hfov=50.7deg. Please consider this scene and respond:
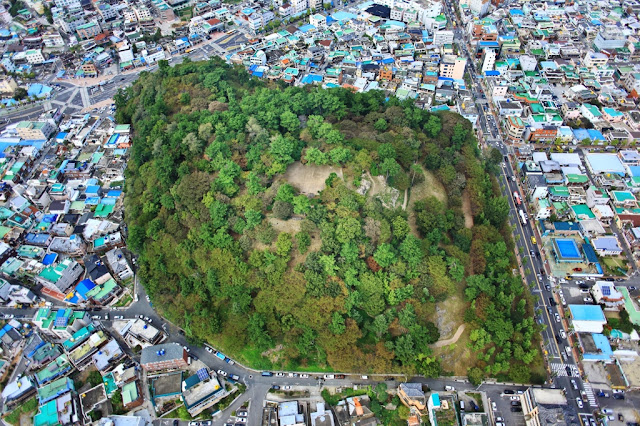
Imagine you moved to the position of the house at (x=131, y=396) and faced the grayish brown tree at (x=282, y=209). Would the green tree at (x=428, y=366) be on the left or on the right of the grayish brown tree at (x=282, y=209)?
right
